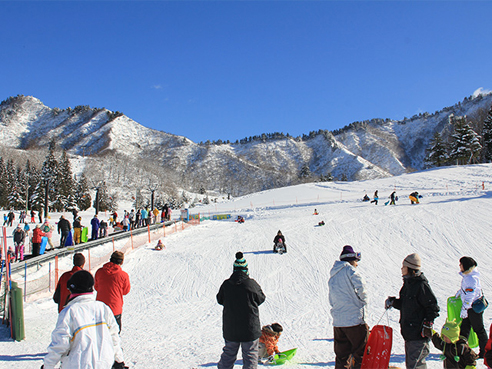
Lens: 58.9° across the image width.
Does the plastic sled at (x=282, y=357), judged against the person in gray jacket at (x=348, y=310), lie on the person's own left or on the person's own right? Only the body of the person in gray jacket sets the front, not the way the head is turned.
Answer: on the person's own left

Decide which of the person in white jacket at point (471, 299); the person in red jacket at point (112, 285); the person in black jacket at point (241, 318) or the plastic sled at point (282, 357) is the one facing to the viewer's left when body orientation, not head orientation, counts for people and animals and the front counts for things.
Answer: the person in white jacket

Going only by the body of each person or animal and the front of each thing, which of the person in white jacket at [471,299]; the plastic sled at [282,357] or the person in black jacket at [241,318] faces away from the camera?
the person in black jacket

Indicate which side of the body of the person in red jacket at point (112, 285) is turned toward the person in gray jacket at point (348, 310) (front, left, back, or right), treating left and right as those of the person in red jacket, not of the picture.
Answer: right

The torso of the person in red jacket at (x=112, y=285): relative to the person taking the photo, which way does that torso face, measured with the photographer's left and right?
facing away from the viewer and to the right of the viewer

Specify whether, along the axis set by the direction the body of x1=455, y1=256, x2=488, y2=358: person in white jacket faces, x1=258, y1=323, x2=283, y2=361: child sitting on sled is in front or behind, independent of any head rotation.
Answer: in front

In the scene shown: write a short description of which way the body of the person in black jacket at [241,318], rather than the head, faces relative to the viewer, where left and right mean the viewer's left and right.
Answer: facing away from the viewer

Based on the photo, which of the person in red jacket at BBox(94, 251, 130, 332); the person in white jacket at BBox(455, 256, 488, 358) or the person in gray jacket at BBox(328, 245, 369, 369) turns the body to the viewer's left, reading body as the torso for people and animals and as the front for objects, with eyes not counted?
the person in white jacket

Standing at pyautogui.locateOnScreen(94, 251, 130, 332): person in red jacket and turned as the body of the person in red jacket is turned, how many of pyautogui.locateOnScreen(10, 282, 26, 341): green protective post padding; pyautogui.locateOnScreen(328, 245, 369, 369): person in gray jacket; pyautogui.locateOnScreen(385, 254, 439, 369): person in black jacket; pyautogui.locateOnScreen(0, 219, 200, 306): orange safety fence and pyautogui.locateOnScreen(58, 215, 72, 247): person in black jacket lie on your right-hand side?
2

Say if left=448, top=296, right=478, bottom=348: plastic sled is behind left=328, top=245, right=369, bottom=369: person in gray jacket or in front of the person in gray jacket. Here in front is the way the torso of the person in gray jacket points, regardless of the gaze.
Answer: in front

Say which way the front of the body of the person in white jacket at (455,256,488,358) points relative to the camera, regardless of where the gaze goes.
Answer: to the viewer's left

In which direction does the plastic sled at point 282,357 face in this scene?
to the viewer's right

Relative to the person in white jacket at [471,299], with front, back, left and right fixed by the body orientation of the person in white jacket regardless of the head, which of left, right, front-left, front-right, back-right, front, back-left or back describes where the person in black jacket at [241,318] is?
front-left
